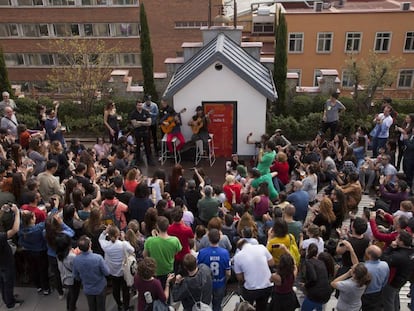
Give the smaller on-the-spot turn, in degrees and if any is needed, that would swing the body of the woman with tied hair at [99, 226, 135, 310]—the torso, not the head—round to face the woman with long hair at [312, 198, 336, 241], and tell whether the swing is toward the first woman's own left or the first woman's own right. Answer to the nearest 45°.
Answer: approximately 90° to the first woman's own right

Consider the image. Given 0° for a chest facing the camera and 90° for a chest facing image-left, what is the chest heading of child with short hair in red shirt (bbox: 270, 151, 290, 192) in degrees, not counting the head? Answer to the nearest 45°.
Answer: approximately 135°

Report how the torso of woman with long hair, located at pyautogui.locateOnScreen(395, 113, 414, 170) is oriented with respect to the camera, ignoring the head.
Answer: to the viewer's left

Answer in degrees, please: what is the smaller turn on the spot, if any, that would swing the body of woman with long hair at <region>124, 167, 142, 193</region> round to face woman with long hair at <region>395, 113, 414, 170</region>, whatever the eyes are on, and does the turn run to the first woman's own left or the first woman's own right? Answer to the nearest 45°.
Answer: approximately 45° to the first woman's own right

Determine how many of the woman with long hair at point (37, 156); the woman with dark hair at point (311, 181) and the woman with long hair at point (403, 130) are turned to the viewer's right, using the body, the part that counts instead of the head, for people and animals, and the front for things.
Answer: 1

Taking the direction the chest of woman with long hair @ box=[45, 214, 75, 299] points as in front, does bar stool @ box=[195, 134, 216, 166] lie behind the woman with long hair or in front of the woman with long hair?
in front

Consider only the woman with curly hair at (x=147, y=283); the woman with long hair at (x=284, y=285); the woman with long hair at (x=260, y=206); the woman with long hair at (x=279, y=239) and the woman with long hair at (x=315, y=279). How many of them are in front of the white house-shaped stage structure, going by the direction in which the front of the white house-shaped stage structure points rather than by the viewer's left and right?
5

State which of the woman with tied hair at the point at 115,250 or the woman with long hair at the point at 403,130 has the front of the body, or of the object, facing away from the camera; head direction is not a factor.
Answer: the woman with tied hair at the point at 115,250

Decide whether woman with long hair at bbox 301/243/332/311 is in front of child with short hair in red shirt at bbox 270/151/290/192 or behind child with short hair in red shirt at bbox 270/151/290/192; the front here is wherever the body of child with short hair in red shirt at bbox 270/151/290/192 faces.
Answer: behind

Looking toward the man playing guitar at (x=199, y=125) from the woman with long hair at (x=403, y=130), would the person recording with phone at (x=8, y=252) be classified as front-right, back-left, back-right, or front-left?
front-left

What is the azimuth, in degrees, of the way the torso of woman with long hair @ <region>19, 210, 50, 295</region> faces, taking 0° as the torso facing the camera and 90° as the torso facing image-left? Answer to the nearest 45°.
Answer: approximately 225°

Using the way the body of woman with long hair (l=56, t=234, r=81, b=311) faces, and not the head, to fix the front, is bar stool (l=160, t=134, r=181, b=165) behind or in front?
in front

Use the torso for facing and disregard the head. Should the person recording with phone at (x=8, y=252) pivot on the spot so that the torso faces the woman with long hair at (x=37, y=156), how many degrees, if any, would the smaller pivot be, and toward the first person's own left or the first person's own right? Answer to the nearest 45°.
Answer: approximately 45° to the first person's own left

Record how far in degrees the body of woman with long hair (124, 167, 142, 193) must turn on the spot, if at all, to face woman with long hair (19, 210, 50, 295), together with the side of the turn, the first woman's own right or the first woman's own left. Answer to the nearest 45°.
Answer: approximately 180°

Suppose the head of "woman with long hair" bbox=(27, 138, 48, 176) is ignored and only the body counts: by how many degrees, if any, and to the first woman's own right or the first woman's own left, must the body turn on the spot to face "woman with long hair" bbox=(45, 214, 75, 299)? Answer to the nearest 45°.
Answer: approximately 90° to the first woman's own right

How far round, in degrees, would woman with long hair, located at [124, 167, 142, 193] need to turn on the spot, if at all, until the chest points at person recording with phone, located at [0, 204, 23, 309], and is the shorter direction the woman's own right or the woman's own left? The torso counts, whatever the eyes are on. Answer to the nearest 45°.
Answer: approximately 180°

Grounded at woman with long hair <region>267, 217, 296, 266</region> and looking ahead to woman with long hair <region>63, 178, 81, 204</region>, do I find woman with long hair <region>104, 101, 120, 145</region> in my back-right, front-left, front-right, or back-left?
front-right
